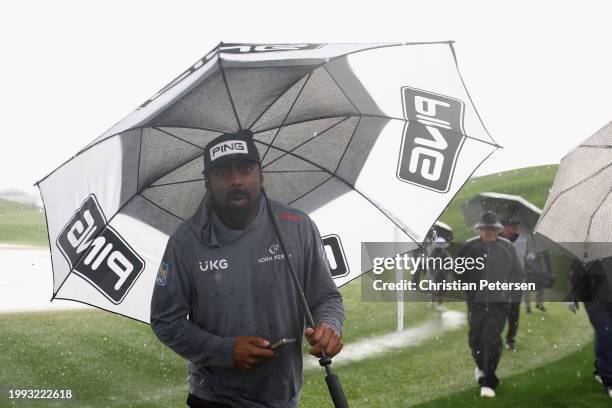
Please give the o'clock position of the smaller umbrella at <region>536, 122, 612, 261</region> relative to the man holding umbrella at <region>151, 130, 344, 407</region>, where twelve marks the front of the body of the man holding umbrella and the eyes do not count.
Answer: The smaller umbrella is roughly at 8 o'clock from the man holding umbrella.

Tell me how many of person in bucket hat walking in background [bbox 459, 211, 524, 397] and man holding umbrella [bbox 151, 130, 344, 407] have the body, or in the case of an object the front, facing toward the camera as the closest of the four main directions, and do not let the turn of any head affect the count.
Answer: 2

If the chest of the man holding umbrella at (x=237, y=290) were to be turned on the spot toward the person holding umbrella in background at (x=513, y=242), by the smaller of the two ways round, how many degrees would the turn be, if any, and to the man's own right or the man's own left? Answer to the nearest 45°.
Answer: approximately 135° to the man's own left

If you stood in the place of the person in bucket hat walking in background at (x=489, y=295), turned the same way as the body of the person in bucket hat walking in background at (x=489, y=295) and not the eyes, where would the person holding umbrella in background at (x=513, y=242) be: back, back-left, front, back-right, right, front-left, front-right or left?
back

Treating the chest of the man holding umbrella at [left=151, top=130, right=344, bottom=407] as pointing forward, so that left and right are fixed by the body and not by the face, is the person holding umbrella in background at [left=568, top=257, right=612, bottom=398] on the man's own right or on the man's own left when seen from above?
on the man's own left

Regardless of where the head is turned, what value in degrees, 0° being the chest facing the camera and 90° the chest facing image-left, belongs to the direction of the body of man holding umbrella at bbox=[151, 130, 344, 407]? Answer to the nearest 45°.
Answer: approximately 0°

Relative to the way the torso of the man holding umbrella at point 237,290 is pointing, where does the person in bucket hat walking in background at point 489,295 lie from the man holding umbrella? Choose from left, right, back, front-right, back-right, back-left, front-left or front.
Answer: back-left

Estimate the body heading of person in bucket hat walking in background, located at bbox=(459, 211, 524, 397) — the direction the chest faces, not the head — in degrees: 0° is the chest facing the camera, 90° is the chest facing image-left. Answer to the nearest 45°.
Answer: approximately 0°
